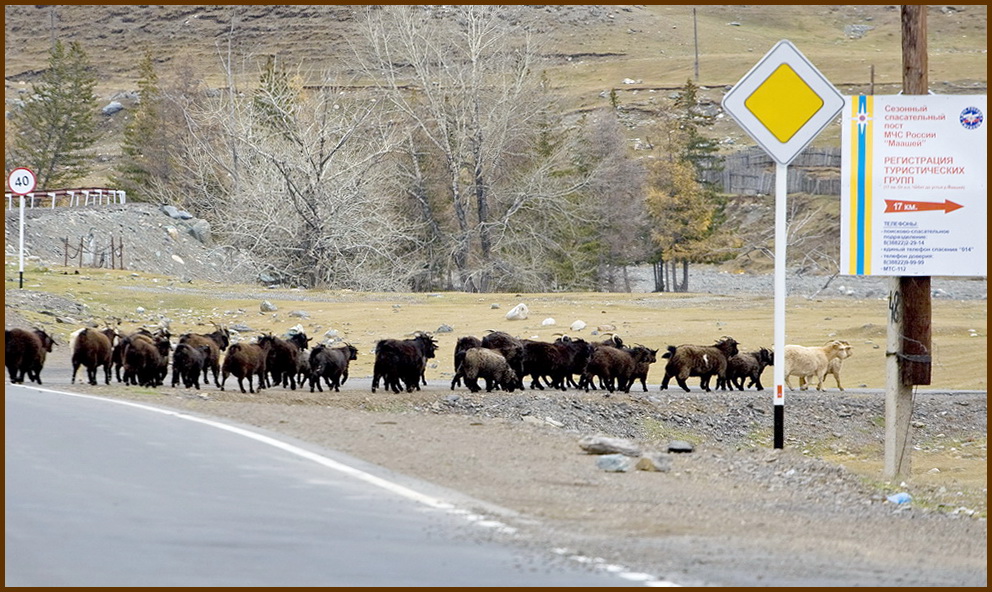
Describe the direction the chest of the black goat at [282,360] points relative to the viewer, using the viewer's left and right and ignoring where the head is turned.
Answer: facing away from the viewer and to the right of the viewer

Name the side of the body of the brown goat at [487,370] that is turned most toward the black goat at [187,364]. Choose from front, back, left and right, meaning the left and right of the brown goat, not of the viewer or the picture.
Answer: back

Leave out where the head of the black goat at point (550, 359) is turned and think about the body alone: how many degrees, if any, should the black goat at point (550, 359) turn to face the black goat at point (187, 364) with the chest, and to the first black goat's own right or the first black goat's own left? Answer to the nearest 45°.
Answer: approximately 135° to the first black goat's own right

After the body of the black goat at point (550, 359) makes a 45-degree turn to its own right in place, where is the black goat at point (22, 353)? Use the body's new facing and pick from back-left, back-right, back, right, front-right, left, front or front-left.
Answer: right

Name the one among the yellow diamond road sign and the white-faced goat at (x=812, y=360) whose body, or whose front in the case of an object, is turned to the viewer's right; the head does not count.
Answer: the white-faced goat

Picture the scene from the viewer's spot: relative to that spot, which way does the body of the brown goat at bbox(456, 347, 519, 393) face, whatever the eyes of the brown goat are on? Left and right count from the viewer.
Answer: facing to the right of the viewer

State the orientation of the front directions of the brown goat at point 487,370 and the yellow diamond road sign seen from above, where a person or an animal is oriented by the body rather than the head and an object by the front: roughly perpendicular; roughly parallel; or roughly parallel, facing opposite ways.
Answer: roughly perpendicular

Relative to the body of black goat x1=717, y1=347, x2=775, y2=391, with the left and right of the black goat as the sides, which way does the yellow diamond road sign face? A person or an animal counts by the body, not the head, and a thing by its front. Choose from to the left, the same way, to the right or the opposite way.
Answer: to the right

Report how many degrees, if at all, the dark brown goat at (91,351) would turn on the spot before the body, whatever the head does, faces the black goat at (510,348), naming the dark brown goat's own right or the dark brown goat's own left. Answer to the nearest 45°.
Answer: approximately 45° to the dark brown goat's own right

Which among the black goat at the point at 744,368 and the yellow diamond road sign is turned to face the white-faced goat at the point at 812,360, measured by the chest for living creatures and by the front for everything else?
the black goat

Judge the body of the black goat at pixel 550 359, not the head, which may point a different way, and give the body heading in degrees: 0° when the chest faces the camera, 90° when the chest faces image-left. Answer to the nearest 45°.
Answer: approximately 270°

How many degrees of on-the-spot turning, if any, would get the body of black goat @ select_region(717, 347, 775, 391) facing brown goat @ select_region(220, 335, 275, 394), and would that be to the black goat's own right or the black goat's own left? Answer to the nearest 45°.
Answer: approximately 135° to the black goat's own right

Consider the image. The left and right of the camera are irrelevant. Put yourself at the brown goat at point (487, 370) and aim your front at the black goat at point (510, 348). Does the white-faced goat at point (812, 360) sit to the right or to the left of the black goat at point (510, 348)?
right

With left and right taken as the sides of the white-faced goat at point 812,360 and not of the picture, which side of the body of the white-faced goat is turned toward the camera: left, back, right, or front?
right

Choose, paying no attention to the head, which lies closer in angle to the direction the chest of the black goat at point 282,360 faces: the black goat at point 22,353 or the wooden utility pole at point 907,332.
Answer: the wooden utility pole
